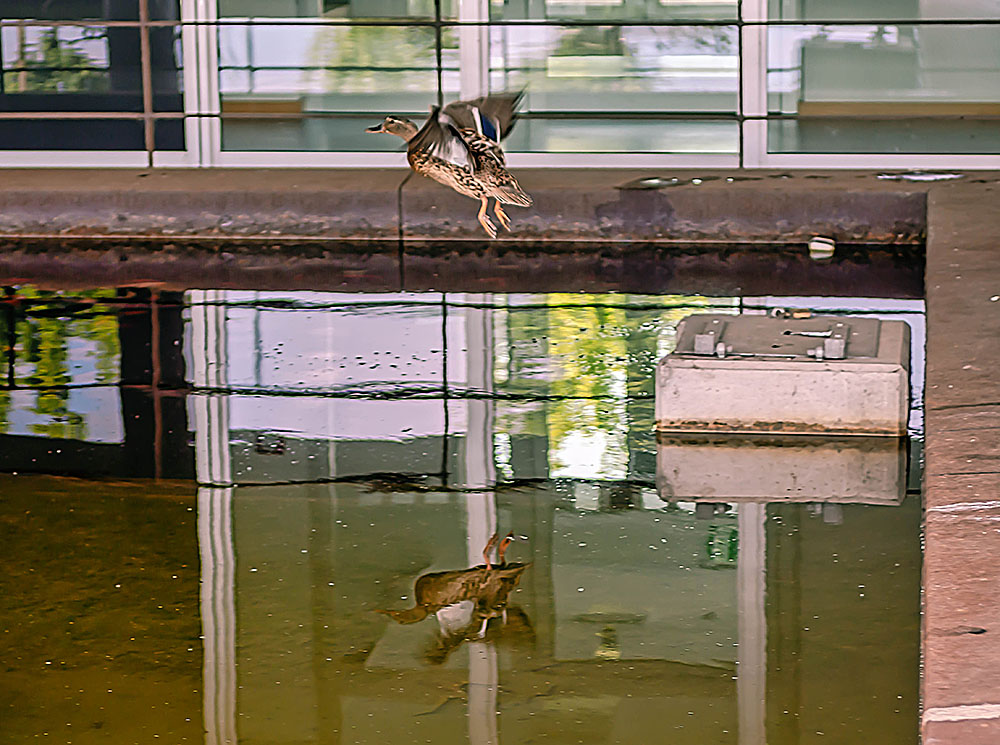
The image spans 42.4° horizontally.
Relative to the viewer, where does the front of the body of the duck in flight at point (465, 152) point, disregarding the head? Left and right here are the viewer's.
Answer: facing to the left of the viewer

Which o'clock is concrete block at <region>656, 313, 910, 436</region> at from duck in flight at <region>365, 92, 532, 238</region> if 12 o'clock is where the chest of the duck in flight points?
The concrete block is roughly at 8 o'clock from the duck in flight.
